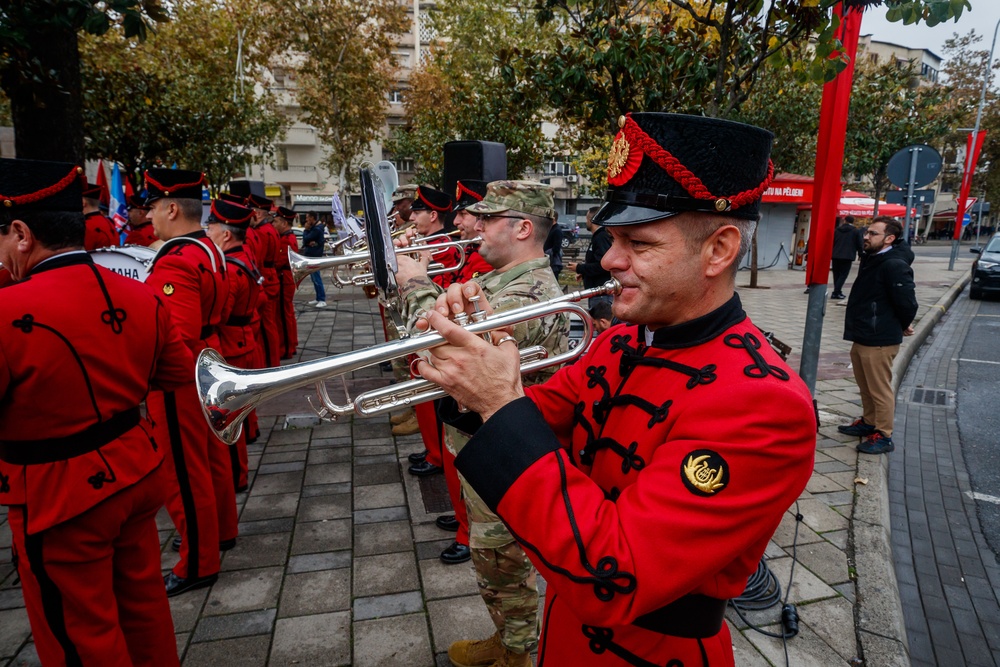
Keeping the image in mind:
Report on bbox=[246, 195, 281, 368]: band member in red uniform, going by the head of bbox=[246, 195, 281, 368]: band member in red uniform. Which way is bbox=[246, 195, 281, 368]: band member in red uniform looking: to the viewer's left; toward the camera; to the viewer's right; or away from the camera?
to the viewer's left

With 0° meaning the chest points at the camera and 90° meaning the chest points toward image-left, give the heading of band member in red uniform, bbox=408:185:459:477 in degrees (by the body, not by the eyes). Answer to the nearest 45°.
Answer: approximately 90°

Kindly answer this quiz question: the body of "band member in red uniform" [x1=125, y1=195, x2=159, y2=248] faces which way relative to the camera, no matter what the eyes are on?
to the viewer's left

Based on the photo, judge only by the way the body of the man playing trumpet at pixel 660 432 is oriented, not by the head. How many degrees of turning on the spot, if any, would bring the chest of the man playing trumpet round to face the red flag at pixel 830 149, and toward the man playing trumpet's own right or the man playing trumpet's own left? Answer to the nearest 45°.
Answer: approximately 135° to the man playing trumpet's own right

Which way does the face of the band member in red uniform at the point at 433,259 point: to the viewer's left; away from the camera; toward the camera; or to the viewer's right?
to the viewer's left

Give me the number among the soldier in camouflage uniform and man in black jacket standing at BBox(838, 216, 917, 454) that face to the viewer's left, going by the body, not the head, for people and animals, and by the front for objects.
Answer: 2

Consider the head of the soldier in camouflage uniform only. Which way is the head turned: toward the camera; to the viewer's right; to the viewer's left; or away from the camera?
to the viewer's left

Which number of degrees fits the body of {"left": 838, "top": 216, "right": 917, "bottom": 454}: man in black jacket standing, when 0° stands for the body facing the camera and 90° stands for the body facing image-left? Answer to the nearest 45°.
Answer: approximately 90°
